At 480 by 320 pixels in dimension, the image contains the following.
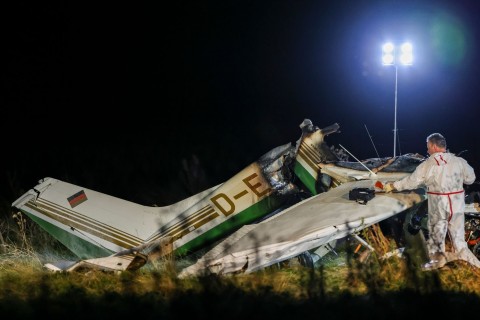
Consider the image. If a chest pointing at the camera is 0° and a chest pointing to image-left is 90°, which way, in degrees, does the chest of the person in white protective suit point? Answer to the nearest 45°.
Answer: approximately 135°
